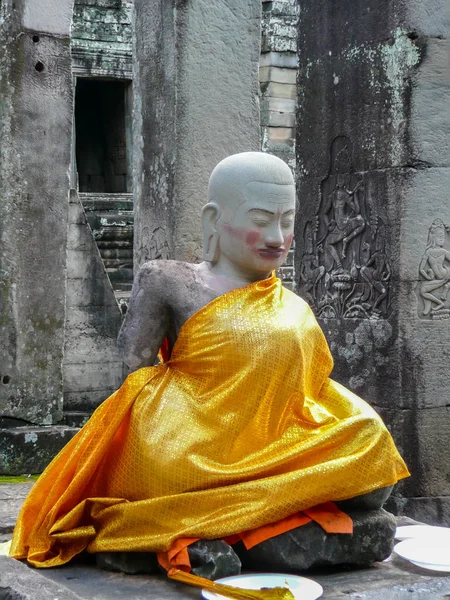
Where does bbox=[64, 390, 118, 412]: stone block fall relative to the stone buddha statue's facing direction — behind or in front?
behind

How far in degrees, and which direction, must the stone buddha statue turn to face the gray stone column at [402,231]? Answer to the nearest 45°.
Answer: approximately 90° to its left

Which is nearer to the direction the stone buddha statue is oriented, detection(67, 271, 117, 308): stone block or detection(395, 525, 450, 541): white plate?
the white plate

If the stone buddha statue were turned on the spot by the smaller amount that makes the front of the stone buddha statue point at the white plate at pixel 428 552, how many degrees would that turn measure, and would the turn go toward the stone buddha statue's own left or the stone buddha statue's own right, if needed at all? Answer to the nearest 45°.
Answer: approximately 45° to the stone buddha statue's own left

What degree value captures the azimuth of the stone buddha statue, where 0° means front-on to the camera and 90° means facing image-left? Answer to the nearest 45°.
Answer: approximately 315°

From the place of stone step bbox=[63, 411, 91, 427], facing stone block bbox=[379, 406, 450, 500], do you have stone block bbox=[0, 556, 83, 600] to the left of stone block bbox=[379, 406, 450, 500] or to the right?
right

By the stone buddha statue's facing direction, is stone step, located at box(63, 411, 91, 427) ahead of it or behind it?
behind
